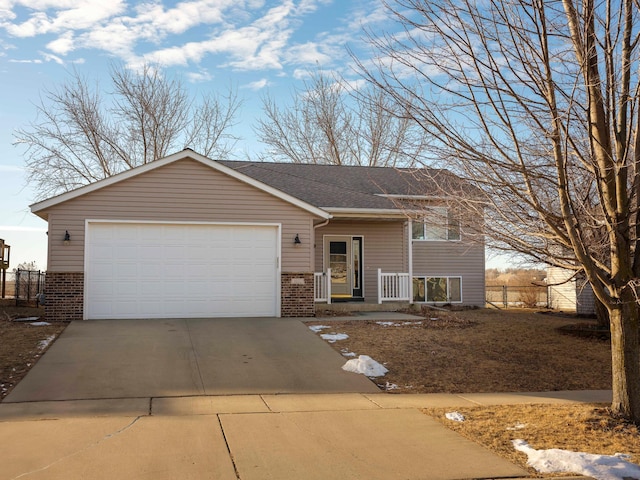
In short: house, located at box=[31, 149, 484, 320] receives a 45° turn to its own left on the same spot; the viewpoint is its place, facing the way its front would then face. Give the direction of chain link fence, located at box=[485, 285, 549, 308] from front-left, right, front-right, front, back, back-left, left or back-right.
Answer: left

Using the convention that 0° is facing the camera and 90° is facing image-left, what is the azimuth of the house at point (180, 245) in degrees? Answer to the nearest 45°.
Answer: approximately 0°
